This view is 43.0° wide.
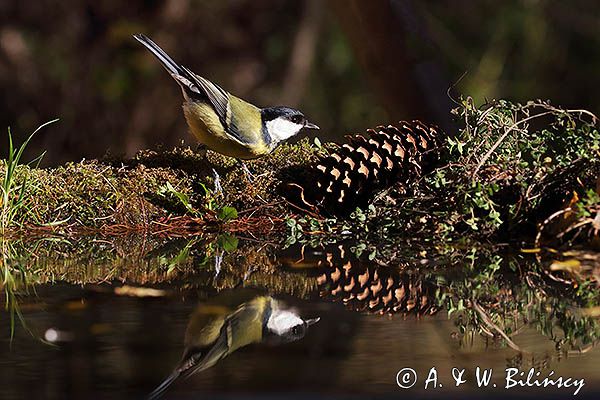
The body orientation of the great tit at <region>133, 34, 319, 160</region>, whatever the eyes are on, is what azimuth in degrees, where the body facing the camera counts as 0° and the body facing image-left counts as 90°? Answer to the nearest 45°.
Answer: approximately 270°

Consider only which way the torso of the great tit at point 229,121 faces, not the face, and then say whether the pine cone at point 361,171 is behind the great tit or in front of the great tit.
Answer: in front
